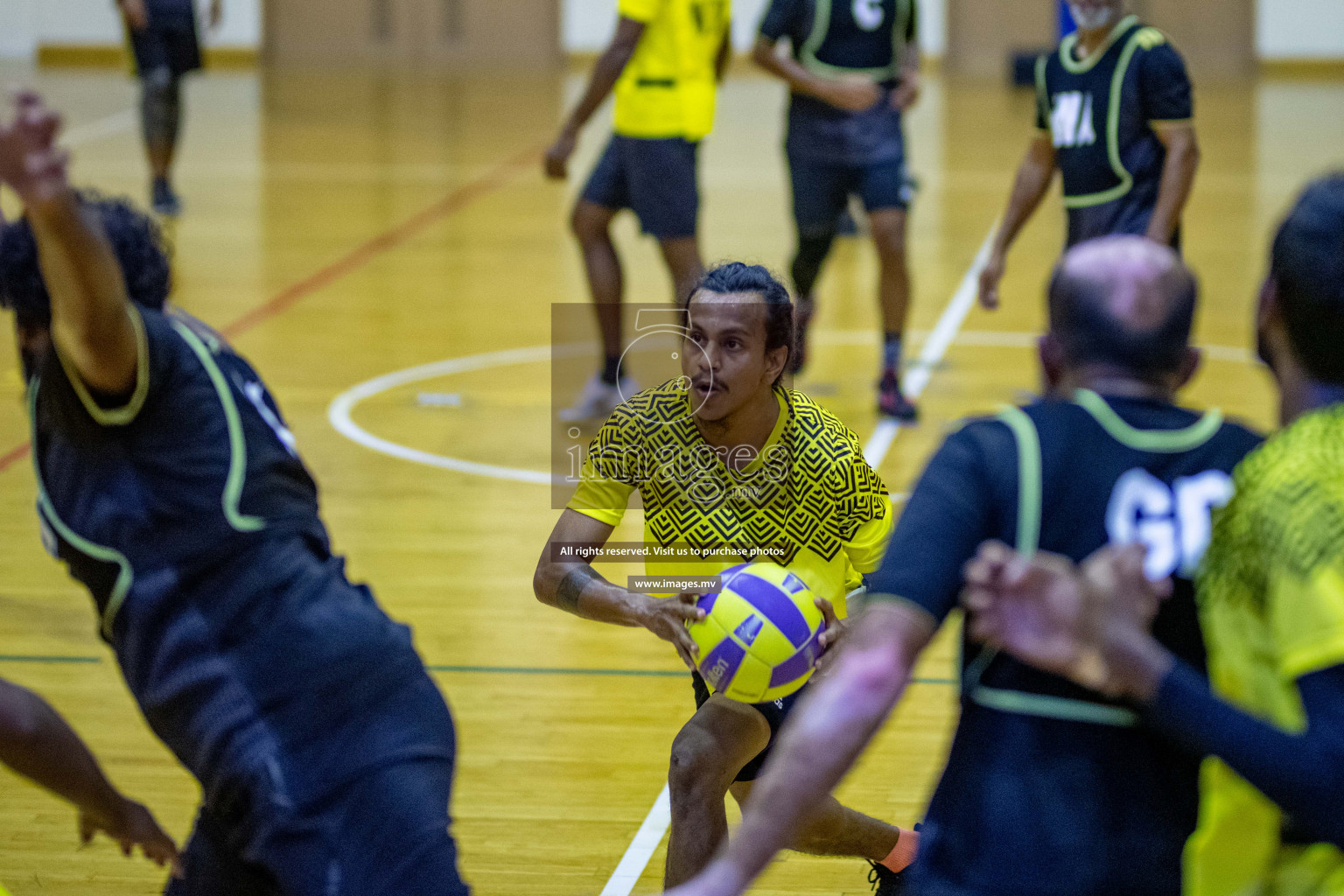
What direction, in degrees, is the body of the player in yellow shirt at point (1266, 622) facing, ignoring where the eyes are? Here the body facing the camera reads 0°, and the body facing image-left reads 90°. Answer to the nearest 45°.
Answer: approximately 135°

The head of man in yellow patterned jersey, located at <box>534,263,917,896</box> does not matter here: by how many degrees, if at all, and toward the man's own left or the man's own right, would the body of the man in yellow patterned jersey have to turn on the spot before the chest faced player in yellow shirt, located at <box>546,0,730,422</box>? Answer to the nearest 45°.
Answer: approximately 135° to the man's own right

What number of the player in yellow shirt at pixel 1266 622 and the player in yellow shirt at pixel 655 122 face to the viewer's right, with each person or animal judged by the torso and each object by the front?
0

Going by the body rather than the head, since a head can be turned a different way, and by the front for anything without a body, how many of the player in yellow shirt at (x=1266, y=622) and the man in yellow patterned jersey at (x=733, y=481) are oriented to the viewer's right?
0

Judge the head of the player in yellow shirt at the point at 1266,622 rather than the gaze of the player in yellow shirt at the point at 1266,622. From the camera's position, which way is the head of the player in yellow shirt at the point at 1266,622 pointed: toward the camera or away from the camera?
away from the camera

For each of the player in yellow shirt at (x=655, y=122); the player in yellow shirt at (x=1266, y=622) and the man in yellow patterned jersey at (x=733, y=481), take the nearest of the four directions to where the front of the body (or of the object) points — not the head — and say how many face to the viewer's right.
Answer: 0

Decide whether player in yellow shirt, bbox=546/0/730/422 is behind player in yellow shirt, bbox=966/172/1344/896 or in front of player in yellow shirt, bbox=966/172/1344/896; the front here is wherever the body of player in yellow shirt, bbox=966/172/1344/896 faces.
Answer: in front
